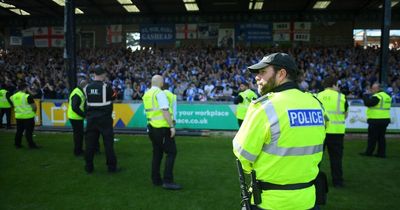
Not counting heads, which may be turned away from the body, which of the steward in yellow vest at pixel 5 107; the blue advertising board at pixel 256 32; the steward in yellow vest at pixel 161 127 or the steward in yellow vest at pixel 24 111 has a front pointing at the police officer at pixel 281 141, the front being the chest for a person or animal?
the blue advertising board

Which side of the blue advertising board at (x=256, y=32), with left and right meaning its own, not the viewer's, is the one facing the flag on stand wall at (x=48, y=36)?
right

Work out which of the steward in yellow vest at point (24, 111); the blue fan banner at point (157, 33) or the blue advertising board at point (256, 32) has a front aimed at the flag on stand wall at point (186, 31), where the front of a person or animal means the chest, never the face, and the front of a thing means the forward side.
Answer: the steward in yellow vest

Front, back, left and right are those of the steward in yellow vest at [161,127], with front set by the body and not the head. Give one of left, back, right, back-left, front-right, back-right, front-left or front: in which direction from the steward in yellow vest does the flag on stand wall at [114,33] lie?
front-left

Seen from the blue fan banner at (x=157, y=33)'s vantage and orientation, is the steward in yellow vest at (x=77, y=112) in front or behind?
in front

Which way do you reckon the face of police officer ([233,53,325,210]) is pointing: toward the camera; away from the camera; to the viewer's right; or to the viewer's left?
to the viewer's left

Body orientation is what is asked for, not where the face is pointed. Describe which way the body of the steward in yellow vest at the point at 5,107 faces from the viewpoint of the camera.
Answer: away from the camera

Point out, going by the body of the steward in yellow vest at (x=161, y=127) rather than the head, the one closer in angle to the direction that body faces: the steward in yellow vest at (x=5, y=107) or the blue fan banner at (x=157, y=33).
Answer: the blue fan banner

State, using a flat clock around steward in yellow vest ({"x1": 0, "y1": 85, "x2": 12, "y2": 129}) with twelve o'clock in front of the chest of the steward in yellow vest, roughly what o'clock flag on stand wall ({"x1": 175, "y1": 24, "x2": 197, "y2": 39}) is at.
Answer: The flag on stand wall is roughly at 2 o'clock from the steward in yellow vest.

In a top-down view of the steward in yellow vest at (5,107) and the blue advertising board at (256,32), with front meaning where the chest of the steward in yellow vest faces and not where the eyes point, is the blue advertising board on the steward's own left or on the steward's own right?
on the steward's own right

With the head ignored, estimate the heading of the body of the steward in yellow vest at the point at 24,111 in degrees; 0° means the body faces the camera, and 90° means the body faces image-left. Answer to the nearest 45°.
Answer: approximately 225°

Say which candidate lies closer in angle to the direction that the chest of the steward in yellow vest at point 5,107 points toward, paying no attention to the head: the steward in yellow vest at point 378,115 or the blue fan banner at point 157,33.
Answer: the blue fan banner

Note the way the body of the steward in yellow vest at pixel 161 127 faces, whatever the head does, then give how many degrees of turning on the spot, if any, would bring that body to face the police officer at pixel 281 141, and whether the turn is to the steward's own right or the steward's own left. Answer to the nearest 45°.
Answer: approximately 135° to the steward's own right

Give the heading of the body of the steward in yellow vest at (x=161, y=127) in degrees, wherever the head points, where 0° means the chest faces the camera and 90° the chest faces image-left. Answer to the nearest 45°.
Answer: approximately 225°
